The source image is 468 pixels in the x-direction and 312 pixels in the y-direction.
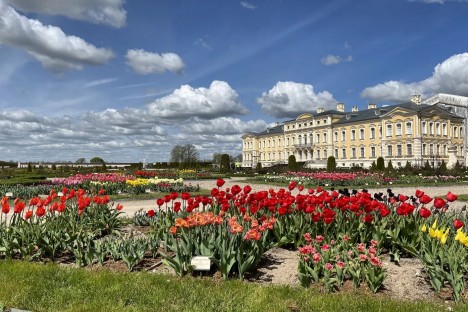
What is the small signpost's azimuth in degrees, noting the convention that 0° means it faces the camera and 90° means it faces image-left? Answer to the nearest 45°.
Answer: approximately 0°

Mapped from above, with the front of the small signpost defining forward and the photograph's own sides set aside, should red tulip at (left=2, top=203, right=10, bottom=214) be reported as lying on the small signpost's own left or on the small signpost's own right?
on the small signpost's own right

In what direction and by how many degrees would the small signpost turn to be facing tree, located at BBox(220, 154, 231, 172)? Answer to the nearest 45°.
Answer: approximately 180°
